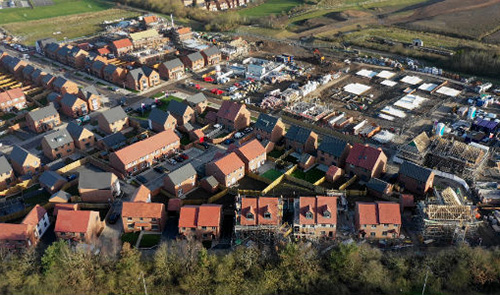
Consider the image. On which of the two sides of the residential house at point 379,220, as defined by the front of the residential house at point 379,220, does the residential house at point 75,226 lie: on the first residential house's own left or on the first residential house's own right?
on the first residential house's own right

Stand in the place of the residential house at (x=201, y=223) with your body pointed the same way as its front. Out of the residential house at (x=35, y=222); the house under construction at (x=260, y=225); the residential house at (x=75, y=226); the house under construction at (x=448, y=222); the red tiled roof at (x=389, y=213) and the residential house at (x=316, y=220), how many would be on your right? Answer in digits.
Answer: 2

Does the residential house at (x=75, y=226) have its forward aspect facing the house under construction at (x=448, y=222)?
no

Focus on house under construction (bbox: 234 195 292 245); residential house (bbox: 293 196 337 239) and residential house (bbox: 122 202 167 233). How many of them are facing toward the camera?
3

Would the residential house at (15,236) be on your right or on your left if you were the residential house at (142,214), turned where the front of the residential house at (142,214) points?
on your right

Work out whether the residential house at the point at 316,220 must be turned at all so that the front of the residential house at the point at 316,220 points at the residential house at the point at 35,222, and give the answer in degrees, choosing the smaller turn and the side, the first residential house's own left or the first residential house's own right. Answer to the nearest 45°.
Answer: approximately 90° to the first residential house's own right

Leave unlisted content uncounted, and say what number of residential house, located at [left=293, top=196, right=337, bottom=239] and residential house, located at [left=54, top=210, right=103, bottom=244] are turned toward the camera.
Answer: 2

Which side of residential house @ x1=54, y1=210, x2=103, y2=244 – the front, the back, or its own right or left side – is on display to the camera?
front

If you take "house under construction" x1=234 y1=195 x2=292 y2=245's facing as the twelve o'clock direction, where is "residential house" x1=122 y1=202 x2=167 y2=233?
The residential house is roughly at 3 o'clock from the house under construction.

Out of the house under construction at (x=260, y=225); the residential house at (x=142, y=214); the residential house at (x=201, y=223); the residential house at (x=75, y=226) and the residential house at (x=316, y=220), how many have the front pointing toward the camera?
5

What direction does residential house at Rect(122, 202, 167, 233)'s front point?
toward the camera

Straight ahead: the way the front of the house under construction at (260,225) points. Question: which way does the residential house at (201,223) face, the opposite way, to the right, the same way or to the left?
the same way

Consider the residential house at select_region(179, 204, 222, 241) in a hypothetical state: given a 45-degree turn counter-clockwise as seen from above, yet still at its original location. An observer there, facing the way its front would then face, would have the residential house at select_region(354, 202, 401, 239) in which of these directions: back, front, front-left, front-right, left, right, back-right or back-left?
front-left

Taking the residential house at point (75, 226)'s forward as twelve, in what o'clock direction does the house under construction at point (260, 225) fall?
The house under construction is roughly at 10 o'clock from the residential house.

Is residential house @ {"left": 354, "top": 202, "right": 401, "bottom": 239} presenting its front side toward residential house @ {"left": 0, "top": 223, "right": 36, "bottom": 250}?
no

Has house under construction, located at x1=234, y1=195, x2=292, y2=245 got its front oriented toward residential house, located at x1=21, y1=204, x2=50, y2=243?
no

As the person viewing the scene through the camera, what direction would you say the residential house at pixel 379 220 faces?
facing the viewer
